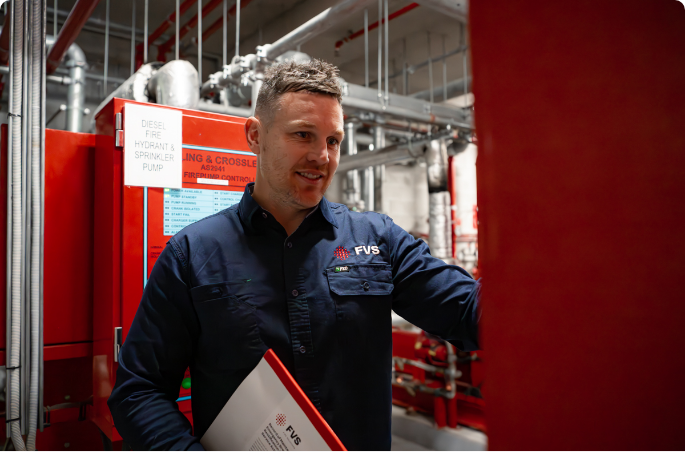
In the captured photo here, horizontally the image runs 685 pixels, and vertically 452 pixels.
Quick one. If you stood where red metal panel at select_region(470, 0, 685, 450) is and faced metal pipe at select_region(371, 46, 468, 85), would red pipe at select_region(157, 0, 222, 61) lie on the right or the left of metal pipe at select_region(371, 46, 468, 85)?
left

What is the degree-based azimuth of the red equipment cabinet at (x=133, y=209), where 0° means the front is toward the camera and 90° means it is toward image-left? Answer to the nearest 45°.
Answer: approximately 315°

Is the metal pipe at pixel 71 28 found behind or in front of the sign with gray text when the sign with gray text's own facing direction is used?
behind

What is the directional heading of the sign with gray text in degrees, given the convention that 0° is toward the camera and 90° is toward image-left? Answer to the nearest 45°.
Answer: approximately 315°

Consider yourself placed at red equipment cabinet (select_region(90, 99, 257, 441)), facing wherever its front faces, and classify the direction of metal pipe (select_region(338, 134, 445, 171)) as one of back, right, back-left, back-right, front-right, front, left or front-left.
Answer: left

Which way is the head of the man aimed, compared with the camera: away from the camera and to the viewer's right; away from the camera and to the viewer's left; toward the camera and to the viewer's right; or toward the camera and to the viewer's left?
toward the camera and to the viewer's right

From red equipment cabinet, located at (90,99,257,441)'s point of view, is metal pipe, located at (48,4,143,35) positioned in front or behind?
behind

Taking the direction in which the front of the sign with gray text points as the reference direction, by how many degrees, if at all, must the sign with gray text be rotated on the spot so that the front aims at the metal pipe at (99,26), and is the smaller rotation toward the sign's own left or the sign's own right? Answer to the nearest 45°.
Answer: approximately 135° to the sign's own left

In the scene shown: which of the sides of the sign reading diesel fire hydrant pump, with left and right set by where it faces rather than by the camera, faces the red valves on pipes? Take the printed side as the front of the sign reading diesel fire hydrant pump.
left

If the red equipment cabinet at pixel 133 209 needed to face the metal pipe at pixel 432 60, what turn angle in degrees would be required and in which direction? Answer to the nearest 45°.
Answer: approximately 90° to its left

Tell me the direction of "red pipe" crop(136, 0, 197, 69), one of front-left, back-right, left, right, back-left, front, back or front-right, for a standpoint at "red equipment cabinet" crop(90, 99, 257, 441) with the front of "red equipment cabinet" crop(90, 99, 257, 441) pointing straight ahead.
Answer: back-left

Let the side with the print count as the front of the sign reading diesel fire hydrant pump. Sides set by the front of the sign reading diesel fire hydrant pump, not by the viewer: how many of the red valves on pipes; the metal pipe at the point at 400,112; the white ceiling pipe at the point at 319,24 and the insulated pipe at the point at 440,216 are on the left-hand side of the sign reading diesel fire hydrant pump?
4

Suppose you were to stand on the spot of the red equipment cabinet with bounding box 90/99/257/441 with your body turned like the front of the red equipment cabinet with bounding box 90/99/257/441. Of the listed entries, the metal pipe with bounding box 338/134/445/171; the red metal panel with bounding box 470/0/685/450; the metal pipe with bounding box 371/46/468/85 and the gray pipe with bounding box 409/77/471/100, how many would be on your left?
3

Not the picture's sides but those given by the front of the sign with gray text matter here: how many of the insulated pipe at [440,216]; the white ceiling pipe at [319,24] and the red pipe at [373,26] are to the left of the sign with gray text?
3

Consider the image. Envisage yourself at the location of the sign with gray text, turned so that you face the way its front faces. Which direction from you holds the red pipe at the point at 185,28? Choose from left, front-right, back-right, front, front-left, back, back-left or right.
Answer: back-left

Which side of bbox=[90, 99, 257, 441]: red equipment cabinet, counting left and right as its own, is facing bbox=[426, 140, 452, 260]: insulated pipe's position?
left

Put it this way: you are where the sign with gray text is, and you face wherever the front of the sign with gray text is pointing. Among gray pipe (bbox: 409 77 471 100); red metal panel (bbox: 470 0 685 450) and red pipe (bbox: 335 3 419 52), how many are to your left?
2
